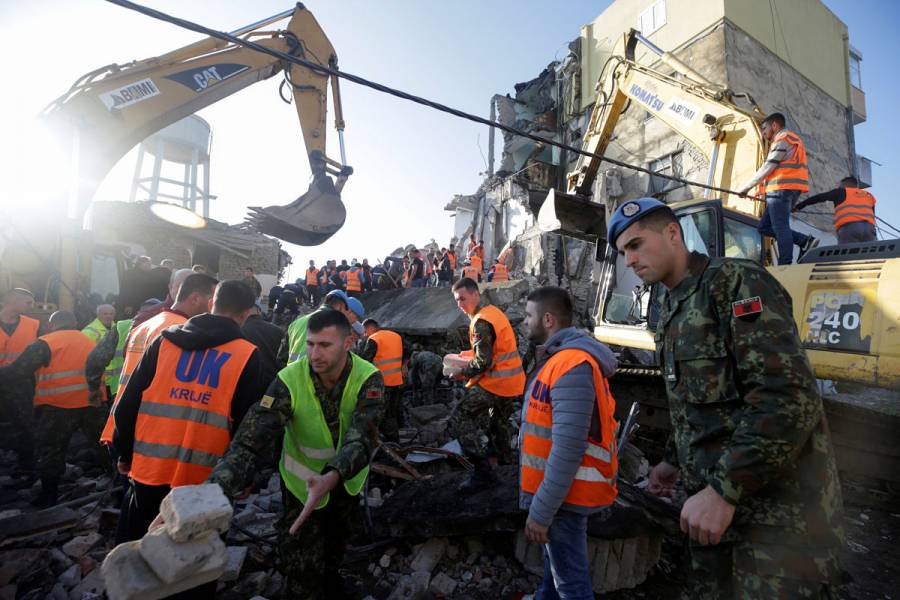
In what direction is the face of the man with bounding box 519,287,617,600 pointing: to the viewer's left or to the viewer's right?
to the viewer's left

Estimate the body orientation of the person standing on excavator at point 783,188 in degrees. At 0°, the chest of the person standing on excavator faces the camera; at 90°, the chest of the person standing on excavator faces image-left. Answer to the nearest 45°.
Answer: approximately 90°

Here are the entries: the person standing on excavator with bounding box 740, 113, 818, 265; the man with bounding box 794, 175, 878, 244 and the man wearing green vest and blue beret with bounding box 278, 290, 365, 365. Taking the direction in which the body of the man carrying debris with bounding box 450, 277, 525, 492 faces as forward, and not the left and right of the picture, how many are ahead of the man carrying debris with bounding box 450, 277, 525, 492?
1

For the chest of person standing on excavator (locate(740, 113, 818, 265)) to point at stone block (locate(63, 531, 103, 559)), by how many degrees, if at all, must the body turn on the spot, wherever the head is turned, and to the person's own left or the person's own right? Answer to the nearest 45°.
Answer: approximately 45° to the person's own left

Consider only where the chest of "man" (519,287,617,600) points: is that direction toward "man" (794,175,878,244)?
no

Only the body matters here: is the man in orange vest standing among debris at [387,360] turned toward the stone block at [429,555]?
no

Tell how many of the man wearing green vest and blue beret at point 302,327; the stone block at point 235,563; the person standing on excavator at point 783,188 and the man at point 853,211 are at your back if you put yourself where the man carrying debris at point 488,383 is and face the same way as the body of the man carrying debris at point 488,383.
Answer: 2

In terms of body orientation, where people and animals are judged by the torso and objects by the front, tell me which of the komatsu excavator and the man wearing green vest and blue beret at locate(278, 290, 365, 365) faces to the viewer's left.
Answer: the komatsu excavator

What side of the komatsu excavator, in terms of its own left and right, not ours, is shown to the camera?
left

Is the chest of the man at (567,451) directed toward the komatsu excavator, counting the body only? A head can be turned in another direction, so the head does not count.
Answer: no

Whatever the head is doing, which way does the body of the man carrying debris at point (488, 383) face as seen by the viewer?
to the viewer's left

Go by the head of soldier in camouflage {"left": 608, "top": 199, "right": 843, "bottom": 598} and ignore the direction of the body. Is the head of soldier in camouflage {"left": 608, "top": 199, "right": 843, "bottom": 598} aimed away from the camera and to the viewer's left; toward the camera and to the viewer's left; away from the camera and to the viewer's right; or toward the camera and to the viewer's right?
toward the camera and to the viewer's left
